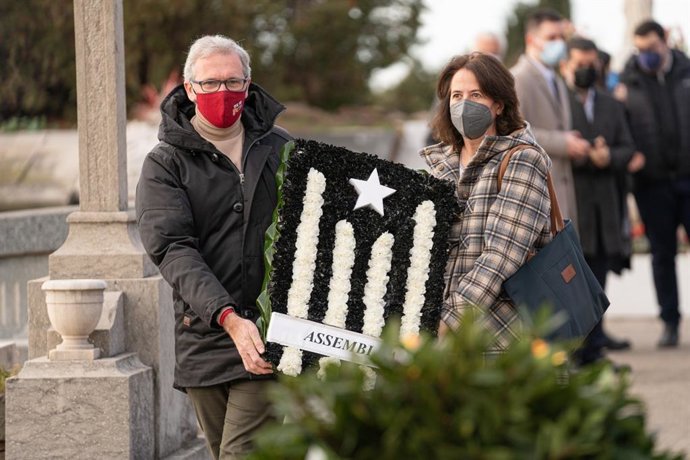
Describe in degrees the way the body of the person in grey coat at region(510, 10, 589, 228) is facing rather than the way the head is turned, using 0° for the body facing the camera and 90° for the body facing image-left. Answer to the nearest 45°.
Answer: approximately 315°

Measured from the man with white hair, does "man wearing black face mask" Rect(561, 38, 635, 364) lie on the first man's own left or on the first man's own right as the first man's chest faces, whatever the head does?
on the first man's own left

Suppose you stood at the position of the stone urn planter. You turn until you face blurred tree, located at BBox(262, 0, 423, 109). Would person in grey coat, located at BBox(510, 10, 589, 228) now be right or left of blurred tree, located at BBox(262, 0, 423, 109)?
right

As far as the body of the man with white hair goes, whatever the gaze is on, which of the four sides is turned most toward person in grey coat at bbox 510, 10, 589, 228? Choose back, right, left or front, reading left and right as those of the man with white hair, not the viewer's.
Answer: left

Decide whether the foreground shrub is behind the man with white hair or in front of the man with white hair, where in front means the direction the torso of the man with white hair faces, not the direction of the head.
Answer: in front

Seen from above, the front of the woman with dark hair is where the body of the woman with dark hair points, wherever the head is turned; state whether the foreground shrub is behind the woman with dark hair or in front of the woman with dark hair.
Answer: in front

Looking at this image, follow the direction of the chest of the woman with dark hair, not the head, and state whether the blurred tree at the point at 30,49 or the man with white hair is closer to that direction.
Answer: the man with white hair

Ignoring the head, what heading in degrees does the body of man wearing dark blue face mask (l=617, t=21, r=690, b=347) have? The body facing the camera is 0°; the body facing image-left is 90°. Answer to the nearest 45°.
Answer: approximately 0°
